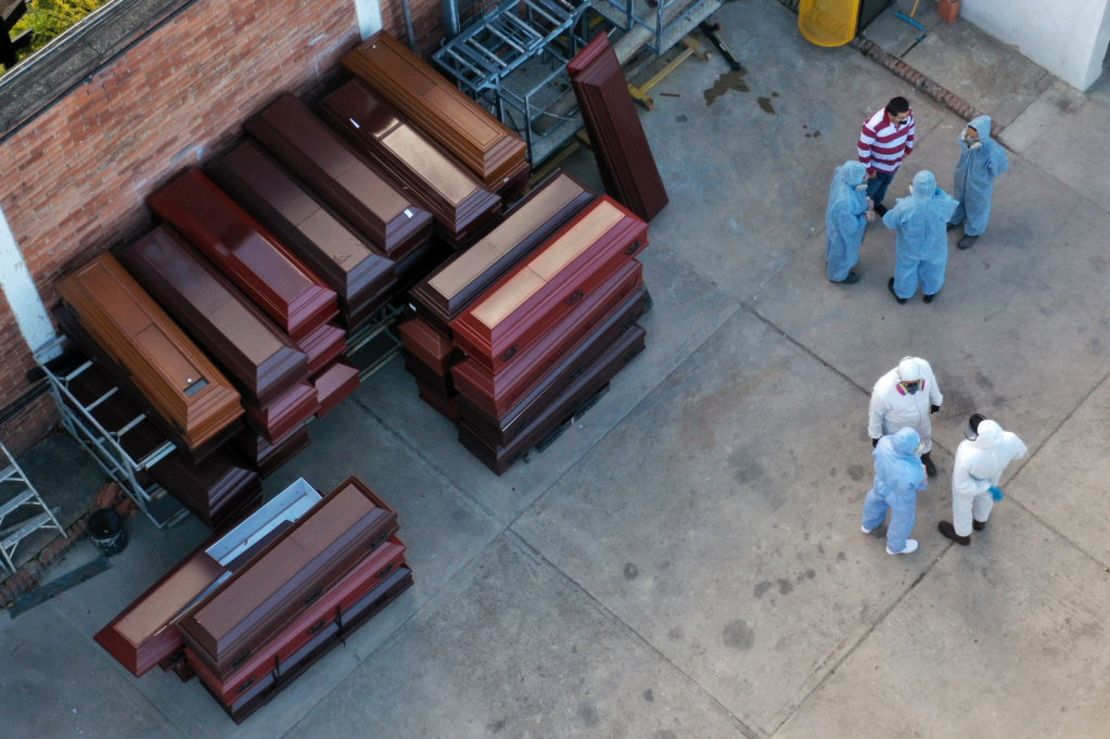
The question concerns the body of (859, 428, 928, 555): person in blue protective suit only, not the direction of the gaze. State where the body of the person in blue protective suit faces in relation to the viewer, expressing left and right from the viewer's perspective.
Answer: facing away from the viewer and to the right of the viewer

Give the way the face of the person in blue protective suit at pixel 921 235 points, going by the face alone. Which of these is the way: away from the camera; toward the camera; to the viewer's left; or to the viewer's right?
away from the camera

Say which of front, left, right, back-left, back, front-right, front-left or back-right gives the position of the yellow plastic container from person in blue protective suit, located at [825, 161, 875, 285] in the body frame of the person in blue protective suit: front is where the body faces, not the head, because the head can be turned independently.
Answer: left

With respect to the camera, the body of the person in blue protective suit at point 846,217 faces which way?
to the viewer's right

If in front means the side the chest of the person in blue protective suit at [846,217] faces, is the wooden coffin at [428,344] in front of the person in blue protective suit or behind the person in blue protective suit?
behind

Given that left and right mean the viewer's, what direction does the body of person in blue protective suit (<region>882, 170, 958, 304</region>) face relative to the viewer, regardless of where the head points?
facing away from the viewer

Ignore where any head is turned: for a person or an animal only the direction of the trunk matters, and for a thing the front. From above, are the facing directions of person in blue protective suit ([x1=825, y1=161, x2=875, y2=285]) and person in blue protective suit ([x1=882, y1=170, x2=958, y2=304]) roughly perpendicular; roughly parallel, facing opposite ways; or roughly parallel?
roughly perpendicular

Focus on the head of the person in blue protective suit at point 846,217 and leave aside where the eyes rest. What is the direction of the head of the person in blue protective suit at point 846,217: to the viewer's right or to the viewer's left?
to the viewer's right

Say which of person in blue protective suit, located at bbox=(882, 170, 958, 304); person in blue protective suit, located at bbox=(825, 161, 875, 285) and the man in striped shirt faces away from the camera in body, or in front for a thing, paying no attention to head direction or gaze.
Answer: person in blue protective suit, located at bbox=(882, 170, 958, 304)

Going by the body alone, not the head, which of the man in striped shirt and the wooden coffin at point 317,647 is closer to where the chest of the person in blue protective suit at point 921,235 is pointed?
the man in striped shirt

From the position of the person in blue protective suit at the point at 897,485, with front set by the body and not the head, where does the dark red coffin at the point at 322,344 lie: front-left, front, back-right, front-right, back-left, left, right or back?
back-left

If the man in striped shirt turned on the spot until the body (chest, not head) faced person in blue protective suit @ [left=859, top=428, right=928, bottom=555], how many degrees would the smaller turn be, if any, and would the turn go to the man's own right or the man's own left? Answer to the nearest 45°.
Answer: approximately 45° to the man's own right

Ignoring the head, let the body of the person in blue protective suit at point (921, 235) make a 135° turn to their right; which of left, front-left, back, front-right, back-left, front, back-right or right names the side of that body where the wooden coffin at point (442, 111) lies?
back-right
